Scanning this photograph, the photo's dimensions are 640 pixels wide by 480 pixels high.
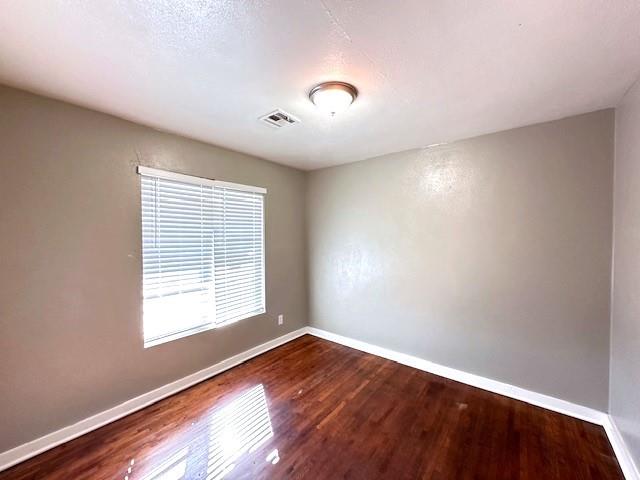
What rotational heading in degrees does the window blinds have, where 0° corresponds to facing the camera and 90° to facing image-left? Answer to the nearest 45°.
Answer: approximately 315°

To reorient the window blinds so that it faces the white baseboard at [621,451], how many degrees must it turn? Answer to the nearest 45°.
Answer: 0° — it already faces it

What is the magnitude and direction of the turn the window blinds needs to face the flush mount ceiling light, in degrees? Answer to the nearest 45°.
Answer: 0° — it already faces it
